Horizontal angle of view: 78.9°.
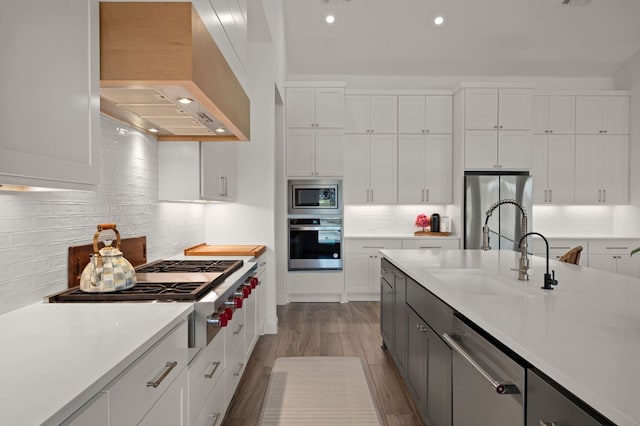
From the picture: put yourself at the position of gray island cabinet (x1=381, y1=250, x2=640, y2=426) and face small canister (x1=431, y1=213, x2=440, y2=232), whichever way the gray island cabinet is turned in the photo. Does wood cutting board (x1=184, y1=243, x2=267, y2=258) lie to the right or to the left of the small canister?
left

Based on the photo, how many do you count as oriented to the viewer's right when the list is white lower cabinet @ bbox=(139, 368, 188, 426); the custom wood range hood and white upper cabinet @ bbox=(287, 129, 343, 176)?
2

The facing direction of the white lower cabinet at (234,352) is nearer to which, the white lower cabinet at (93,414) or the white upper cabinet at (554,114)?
the white upper cabinet

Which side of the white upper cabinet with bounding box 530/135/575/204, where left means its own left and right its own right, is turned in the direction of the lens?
front

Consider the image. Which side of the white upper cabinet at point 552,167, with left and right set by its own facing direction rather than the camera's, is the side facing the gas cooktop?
right

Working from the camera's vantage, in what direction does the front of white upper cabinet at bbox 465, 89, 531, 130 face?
facing the viewer

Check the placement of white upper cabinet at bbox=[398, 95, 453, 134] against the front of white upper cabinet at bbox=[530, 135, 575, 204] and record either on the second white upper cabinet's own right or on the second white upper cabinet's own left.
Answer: on the second white upper cabinet's own right

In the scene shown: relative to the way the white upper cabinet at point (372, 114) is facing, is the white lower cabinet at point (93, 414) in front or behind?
in front

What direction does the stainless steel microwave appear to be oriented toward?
toward the camera

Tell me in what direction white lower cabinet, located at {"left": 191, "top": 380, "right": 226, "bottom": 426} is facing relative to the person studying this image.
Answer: facing to the right of the viewer

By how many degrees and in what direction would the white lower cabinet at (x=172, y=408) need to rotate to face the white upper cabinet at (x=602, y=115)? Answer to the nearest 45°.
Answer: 0° — it already faces it

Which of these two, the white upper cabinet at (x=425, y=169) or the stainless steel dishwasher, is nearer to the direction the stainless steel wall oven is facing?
the stainless steel dishwasher

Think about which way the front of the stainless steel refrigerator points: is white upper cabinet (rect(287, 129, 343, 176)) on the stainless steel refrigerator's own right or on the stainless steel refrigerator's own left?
on the stainless steel refrigerator's own right
